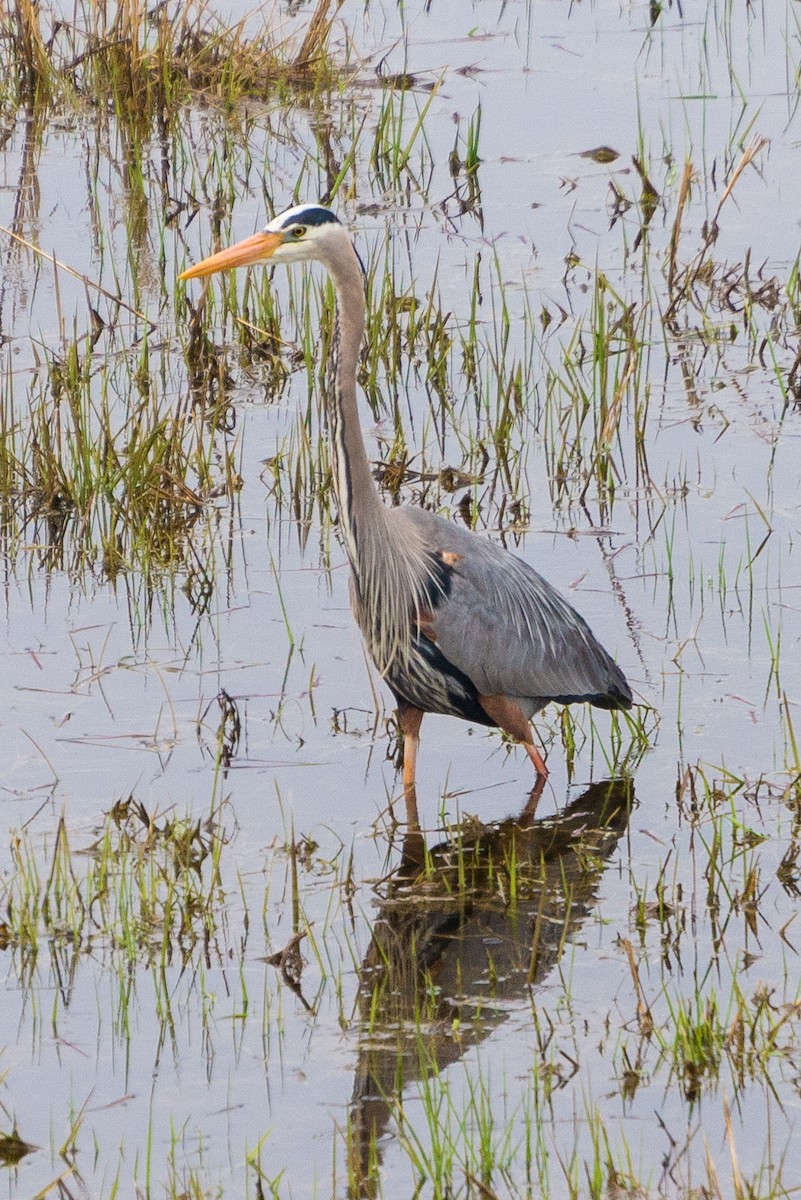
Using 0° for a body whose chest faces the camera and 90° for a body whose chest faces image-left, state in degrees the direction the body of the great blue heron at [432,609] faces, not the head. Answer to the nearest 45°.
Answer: approximately 90°
